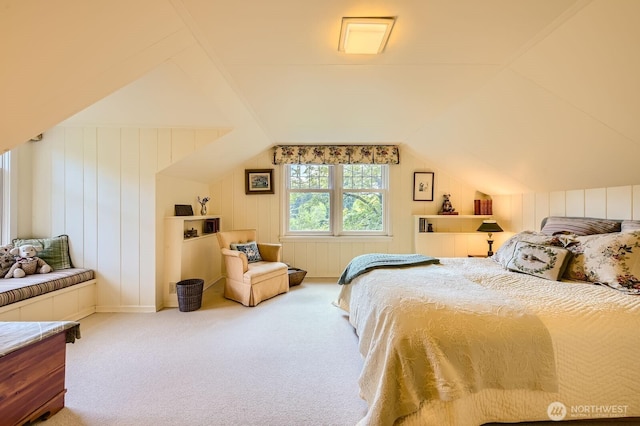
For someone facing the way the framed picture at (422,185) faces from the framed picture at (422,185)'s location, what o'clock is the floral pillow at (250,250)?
The floral pillow is roughly at 2 o'clock from the framed picture.

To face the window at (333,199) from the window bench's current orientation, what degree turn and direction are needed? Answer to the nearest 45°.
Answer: approximately 45° to its left

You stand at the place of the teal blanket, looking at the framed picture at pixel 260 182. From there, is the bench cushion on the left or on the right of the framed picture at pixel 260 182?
left

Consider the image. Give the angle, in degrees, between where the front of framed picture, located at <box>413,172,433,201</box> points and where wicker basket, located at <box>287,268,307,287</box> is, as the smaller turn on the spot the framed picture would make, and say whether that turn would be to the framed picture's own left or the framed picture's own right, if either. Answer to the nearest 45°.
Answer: approximately 45° to the framed picture's own right

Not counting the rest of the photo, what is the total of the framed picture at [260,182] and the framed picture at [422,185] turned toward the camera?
2

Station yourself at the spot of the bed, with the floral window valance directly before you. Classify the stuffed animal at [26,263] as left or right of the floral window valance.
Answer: left

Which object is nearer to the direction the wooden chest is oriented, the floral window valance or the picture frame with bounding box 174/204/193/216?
the floral window valance

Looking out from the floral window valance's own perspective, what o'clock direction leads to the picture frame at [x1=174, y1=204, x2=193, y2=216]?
The picture frame is roughly at 2 o'clock from the floral window valance.
